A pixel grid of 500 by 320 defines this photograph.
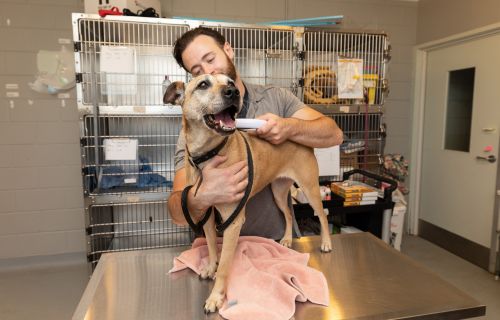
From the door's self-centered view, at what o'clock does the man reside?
The man is roughly at 11 o'clock from the door.

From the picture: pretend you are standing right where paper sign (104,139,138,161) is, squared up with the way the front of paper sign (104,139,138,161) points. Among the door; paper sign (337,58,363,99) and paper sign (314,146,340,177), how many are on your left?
3

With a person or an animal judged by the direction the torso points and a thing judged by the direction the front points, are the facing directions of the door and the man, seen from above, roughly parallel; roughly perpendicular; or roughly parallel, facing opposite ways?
roughly perpendicular

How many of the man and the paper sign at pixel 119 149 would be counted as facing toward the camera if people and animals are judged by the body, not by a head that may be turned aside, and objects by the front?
2

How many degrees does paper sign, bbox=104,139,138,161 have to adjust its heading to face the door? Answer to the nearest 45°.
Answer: approximately 90° to its left

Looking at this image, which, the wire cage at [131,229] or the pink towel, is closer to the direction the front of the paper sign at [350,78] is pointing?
the pink towel

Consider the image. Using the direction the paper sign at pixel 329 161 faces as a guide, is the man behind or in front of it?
in front

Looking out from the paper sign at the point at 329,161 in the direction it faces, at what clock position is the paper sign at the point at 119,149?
the paper sign at the point at 119,149 is roughly at 2 o'clock from the paper sign at the point at 329,161.

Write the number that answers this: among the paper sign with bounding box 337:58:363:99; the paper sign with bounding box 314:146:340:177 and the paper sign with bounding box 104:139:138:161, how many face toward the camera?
3

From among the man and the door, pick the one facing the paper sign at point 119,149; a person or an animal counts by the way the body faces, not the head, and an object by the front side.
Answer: the door

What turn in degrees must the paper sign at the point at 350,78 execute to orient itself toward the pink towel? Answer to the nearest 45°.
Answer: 0° — it already faces it

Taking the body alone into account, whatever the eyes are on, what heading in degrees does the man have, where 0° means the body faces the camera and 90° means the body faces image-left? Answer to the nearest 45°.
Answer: approximately 0°
